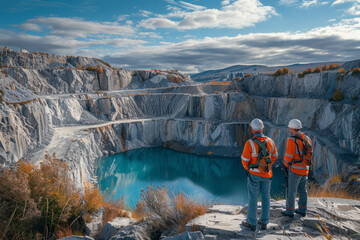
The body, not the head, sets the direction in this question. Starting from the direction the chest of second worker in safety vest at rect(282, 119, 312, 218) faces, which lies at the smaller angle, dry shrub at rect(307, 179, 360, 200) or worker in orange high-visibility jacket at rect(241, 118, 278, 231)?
the dry shrub

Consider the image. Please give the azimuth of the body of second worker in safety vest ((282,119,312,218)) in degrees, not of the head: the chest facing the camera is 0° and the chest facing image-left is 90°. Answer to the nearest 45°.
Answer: approximately 135°

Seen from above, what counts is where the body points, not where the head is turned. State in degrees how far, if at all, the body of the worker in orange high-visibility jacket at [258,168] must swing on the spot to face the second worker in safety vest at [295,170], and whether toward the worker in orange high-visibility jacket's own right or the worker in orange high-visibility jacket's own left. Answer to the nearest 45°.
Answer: approximately 90° to the worker in orange high-visibility jacket's own right

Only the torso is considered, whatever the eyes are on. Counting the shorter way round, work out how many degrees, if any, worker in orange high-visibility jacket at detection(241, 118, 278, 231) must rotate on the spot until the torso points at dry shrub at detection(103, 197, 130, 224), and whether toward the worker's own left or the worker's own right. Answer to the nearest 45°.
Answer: approximately 45° to the worker's own left

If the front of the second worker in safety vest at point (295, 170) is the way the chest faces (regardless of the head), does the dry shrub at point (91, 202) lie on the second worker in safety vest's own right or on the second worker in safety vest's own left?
on the second worker in safety vest's own left

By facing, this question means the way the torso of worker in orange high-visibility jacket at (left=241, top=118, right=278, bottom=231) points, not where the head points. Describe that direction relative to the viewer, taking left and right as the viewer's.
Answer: facing away from the viewer and to the left of the viewer

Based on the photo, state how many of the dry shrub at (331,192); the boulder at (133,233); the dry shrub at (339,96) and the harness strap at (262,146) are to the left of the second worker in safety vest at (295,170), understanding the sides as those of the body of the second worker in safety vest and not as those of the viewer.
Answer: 2
